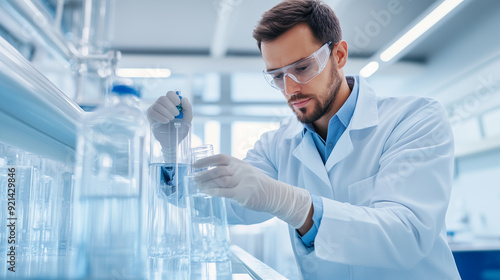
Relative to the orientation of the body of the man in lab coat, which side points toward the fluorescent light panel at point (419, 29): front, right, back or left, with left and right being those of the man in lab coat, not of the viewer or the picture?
back

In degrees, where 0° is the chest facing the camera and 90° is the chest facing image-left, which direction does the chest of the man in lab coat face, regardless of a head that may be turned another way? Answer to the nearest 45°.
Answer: approximately 45°

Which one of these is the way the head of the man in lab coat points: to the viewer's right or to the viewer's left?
to the viewer's left

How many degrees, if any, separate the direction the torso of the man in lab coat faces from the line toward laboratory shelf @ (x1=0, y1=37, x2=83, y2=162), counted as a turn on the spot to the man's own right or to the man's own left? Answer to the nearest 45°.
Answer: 0° — they already face it
